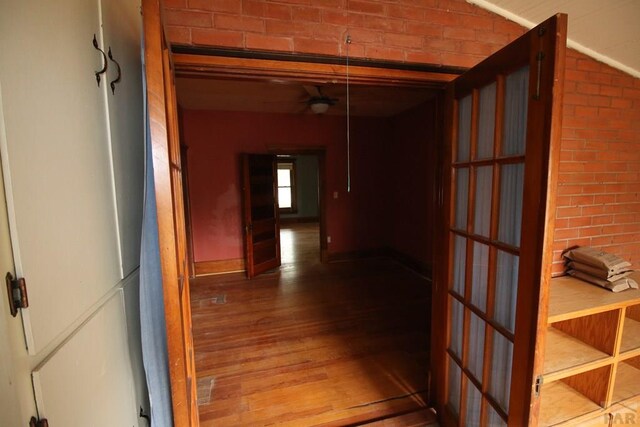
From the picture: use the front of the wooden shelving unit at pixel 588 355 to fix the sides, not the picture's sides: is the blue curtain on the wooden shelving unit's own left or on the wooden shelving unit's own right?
on the wooden shelving unit's own right

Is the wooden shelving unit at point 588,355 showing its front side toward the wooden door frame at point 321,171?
no

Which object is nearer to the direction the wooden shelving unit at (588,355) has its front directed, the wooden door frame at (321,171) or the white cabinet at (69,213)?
the white cabinet

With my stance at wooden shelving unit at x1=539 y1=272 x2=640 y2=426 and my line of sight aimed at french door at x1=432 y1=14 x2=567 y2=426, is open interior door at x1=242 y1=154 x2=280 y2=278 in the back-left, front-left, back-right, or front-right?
front-right
